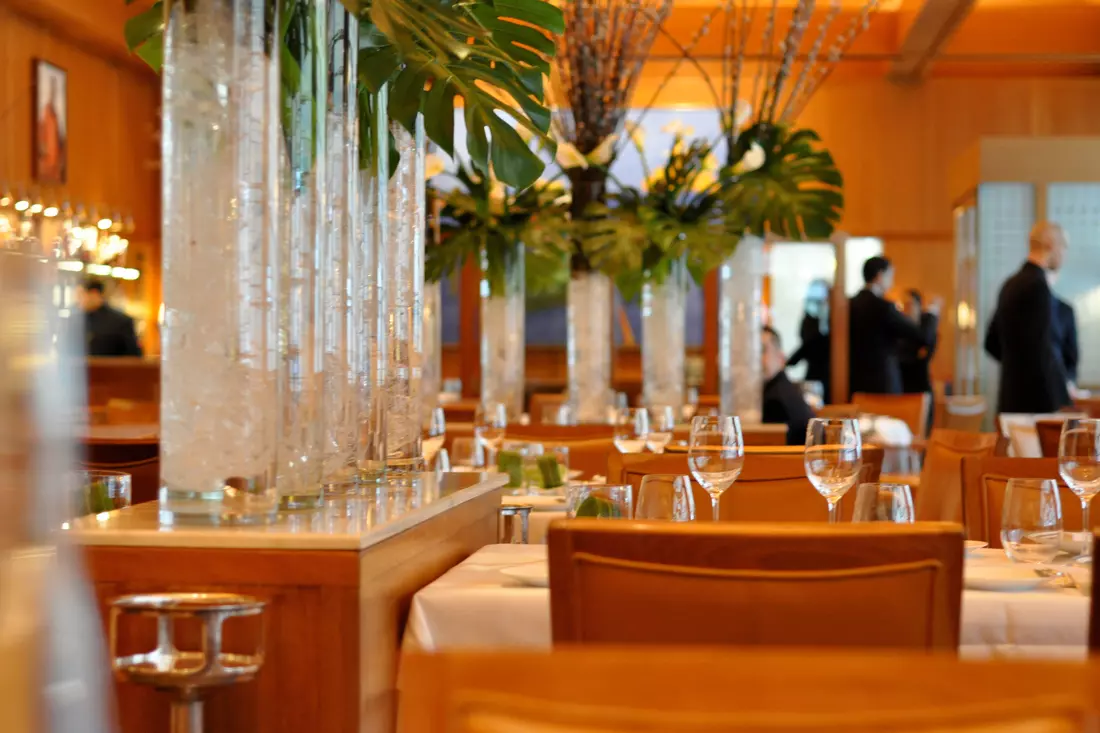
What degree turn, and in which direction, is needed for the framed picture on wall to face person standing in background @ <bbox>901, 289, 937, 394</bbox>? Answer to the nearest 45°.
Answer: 0° — it already faces them

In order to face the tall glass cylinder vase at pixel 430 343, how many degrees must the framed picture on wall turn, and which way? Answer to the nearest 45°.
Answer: approximately 45° to its right

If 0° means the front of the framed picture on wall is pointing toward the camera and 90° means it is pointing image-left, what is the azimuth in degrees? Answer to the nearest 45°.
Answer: approximately 315°

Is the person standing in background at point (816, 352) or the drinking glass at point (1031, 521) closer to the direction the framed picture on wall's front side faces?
the person standing in background

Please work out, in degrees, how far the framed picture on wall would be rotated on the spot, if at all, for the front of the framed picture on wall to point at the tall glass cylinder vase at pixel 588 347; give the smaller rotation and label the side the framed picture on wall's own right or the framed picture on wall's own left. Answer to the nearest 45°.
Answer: approximately 45° to the framed picture on wall's own right

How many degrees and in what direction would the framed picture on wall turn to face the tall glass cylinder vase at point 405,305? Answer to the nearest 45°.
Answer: approximately 45° to its right
